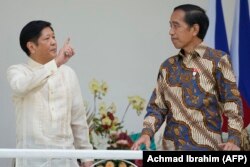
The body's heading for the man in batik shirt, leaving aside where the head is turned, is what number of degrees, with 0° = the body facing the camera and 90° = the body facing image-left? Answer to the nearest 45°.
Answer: approximately 45°

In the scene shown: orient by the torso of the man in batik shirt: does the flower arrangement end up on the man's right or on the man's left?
on the man's right

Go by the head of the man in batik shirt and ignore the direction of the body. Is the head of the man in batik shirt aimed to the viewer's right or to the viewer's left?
to the viewer's left

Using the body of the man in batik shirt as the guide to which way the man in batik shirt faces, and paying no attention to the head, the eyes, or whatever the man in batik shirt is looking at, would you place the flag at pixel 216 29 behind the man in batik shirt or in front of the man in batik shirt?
behind

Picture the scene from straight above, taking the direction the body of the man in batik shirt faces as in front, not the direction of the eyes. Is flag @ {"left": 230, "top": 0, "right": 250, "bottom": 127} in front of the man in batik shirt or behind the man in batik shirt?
behind

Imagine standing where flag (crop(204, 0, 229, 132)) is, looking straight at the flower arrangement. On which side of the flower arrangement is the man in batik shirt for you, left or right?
left
